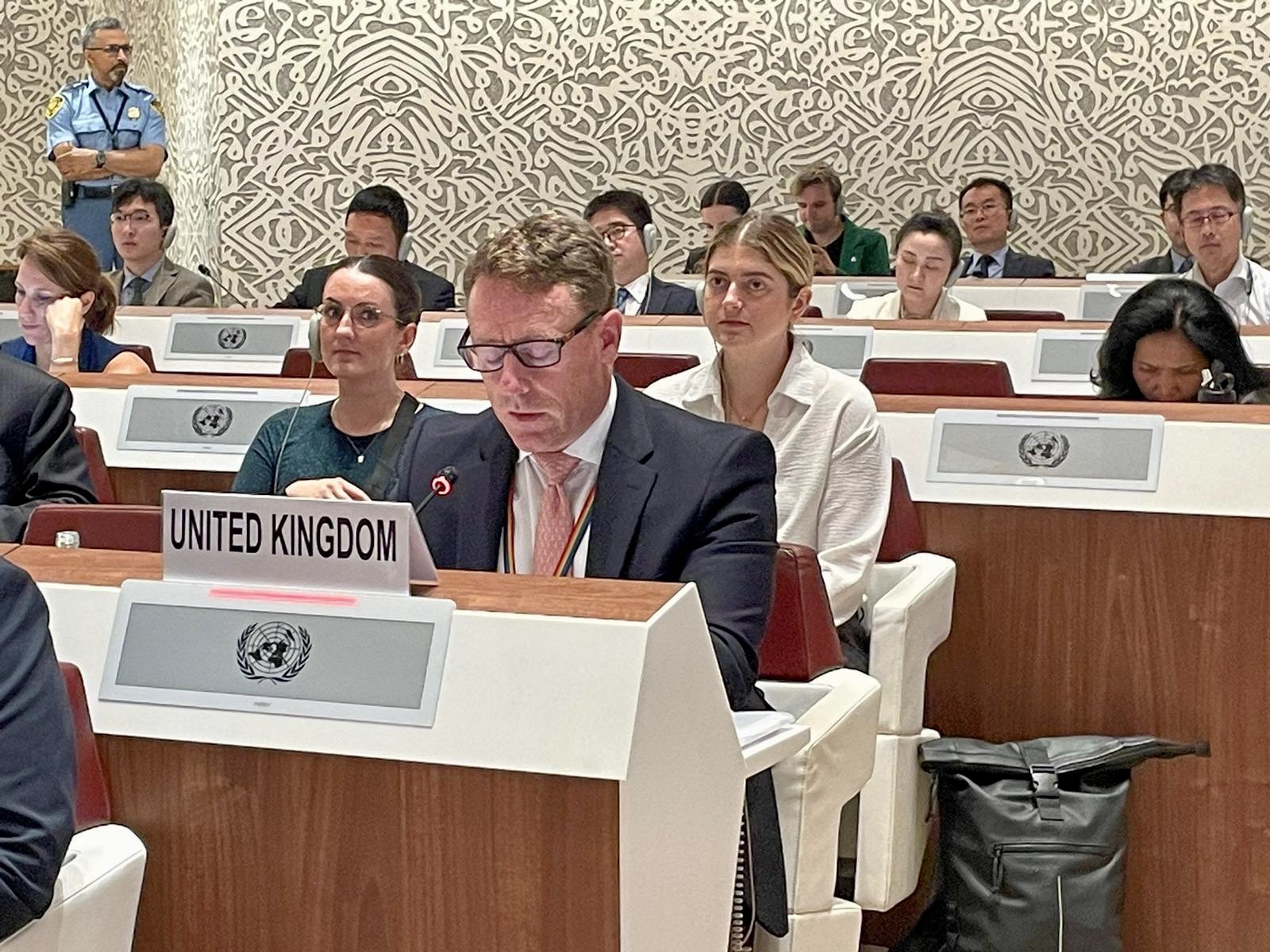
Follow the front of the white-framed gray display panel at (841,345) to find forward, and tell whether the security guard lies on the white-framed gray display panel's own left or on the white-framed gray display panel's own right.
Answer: on the white-framed gray display panel's own right

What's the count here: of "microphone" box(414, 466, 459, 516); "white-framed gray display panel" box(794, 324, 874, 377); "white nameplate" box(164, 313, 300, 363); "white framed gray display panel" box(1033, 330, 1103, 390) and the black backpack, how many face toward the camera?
4

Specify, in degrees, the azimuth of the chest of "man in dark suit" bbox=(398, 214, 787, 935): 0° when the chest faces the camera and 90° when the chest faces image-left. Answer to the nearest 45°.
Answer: approximately 45°

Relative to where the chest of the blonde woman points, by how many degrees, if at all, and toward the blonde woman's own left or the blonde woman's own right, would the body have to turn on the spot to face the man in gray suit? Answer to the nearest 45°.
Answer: approximately 90° to the blonde woman's own right

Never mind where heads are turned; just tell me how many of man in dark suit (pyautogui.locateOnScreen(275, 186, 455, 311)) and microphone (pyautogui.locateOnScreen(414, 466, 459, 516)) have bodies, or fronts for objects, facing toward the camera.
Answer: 1

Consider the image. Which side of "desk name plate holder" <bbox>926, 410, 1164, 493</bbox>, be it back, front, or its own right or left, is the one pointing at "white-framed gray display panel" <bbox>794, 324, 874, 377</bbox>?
back

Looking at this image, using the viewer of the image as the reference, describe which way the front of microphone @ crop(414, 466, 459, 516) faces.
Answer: facing away from the viewer and to the right of the viewer

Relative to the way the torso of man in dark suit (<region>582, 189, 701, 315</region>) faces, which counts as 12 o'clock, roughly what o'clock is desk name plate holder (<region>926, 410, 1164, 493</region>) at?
The desk name plate holder is roughly at 10 o'clock from the man in dark suit.

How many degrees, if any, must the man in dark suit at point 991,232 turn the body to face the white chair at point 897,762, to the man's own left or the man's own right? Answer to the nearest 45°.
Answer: approximately 45° to the man's own left

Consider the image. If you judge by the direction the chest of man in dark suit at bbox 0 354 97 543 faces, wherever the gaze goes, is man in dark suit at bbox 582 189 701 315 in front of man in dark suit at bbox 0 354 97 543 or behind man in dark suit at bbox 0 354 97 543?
behind

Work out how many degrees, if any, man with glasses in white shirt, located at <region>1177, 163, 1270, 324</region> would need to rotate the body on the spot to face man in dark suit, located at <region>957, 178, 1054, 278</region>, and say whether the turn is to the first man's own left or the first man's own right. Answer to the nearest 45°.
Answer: approximately 90° to the first man's own right

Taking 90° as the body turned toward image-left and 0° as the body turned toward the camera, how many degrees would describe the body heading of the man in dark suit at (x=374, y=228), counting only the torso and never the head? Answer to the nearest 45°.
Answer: approximately 0°
